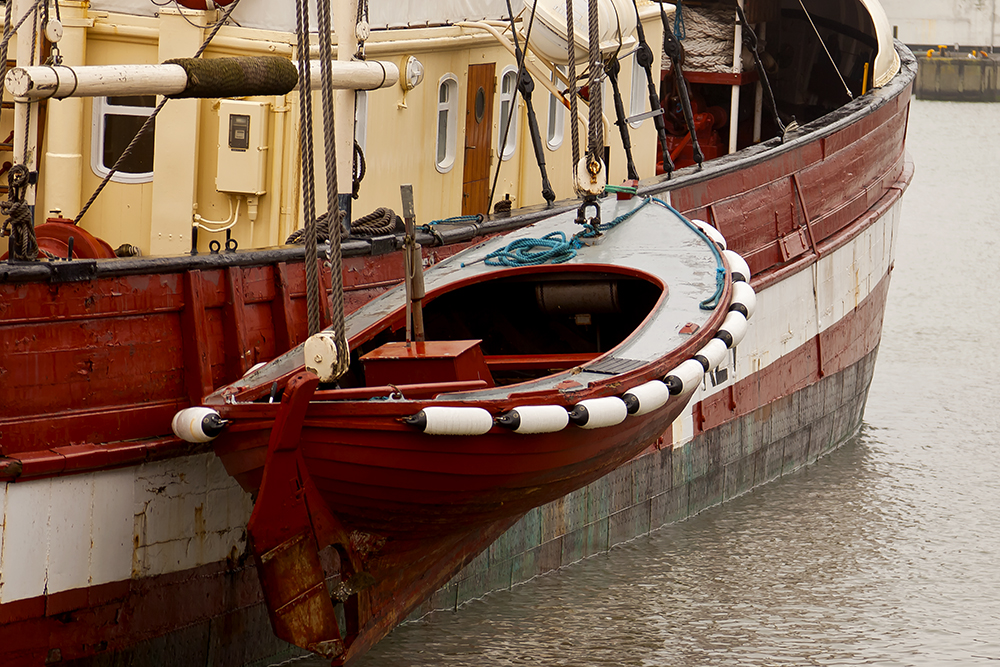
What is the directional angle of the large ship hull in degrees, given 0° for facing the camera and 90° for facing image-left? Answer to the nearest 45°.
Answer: approximately 225°

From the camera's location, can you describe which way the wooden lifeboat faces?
facing away from the viewer and to the right of the viewer
